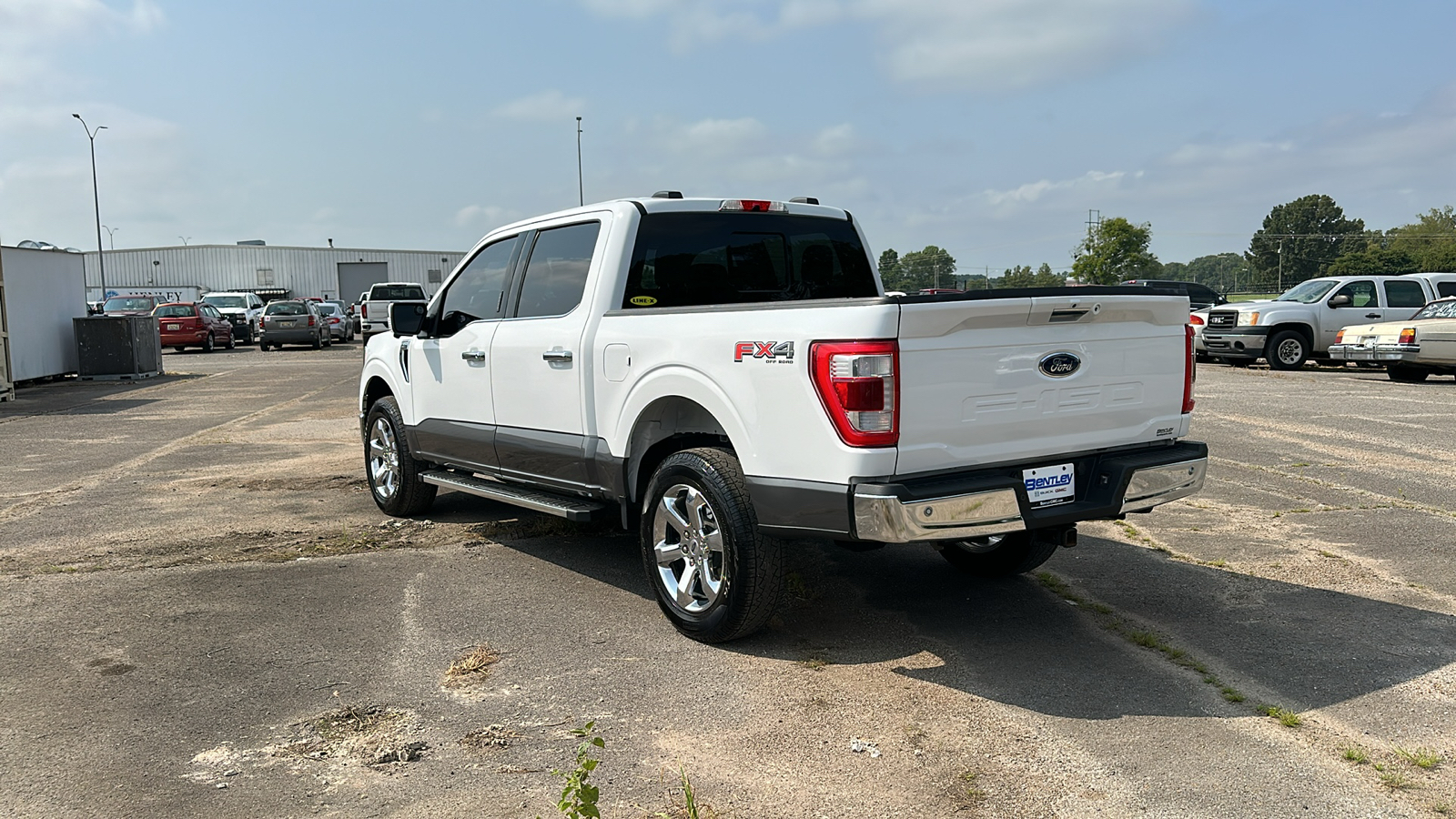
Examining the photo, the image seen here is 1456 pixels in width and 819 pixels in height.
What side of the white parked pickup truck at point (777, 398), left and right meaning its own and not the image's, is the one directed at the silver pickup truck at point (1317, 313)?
right

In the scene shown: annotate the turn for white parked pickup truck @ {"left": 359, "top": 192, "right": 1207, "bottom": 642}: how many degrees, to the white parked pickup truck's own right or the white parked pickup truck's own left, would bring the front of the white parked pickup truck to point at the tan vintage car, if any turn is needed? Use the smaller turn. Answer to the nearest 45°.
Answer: approximately 90° to the white parked pickup truck's own right

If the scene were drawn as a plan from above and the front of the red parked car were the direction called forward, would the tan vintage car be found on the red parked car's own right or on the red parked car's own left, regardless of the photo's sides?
on the red parked car's own right

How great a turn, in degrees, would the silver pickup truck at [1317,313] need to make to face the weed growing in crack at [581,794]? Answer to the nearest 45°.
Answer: approximately 45° to its left

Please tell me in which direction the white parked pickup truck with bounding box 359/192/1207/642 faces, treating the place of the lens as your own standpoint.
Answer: facing away from the viewer and to the left of the viewer

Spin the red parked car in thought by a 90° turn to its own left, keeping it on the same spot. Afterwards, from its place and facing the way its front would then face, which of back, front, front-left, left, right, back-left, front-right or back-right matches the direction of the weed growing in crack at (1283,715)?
back-left

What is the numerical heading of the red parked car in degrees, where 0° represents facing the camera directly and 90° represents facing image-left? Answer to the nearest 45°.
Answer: approximately 225°

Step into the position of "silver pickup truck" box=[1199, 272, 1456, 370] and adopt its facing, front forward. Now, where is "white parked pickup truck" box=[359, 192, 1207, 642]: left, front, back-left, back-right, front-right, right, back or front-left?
front-left

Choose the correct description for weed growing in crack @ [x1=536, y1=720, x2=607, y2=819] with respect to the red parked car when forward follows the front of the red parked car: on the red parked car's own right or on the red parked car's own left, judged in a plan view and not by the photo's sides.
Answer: on the red parked car's own right

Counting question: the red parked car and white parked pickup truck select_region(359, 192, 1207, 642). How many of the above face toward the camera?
0

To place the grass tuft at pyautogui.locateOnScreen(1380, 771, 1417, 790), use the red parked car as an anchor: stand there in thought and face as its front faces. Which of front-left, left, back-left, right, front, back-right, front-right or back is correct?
back-right

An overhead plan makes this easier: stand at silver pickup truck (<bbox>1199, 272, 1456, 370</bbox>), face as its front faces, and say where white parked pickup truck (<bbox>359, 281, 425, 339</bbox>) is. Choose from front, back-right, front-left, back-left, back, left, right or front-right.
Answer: front-right

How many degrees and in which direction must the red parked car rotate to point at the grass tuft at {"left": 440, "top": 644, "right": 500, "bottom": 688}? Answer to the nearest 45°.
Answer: approximately 135° to its right

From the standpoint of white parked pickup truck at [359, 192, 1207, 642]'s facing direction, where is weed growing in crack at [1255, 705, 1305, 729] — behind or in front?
behind

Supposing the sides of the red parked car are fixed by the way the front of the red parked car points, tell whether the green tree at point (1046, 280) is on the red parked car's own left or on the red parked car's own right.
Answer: on the red parked car's own right

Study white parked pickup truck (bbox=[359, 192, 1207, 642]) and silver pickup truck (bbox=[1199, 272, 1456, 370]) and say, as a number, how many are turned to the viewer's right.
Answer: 0

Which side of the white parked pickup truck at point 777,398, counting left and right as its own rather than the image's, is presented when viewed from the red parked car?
front
